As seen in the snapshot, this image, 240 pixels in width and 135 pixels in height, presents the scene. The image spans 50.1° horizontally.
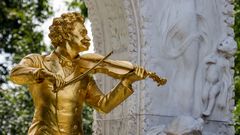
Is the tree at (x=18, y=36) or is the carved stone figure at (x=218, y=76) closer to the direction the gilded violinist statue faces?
the carved stone figure

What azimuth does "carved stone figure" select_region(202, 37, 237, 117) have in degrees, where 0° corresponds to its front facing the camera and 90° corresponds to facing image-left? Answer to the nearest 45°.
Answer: approximately 45°

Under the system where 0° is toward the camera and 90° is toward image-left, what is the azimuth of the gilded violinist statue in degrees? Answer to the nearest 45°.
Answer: approximately 315°

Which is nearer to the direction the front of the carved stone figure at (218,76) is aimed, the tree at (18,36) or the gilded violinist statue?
the gilded violinist statue

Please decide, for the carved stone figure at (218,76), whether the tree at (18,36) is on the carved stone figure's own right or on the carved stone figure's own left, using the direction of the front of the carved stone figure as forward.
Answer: on the carved stone figure's own right

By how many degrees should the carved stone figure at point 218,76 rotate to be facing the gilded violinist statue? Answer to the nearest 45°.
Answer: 0° — it already faces it
